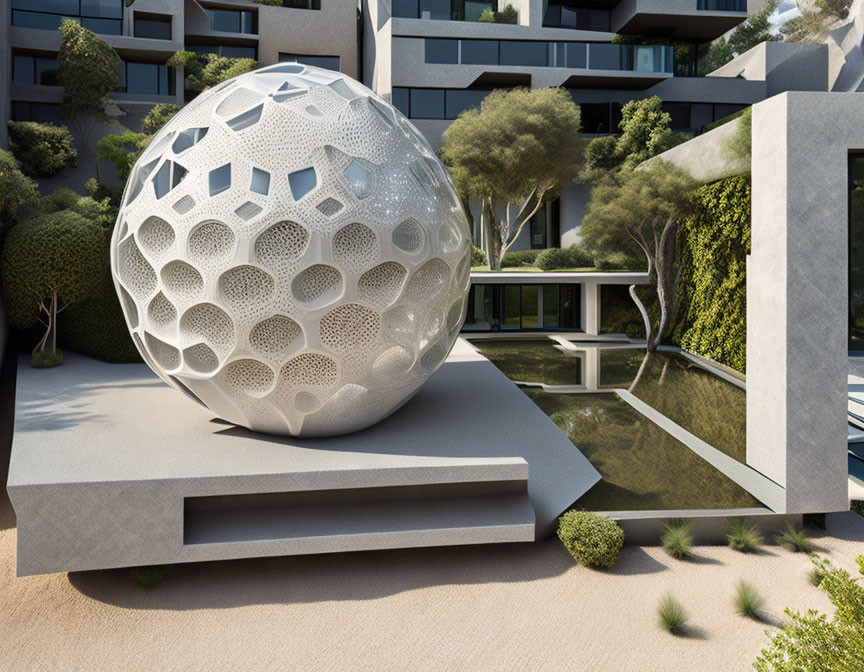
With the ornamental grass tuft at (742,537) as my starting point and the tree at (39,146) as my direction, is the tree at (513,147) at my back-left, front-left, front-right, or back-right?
front-right

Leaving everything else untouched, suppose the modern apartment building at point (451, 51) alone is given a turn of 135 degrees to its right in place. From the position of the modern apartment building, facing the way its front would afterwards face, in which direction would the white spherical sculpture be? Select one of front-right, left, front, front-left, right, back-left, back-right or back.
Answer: back-left

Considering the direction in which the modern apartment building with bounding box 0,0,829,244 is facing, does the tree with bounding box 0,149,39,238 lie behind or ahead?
ahead

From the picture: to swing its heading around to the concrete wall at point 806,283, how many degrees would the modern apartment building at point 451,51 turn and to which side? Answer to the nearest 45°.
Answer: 0° — it already faces it

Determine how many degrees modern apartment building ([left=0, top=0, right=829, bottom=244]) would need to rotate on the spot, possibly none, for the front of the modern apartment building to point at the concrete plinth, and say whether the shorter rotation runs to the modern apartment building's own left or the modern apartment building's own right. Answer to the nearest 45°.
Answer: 0° — it already faces it

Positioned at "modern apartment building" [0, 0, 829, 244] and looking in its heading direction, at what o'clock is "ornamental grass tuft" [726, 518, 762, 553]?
The ornamental grass tuft is roughly at 12 o'clock from the modern apartment building.

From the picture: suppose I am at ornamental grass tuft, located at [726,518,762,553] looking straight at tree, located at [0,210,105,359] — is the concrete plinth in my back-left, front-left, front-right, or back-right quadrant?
front-left

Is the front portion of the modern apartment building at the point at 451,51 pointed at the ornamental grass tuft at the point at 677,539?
yes

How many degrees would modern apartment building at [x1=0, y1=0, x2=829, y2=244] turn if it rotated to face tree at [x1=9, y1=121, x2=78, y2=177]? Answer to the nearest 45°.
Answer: approximately 45° to its right

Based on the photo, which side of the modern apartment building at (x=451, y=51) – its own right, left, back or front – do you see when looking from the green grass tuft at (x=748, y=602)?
front

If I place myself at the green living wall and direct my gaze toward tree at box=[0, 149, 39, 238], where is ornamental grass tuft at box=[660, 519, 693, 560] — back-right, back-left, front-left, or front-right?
front-left

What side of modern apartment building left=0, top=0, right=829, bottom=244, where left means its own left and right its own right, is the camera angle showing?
front
